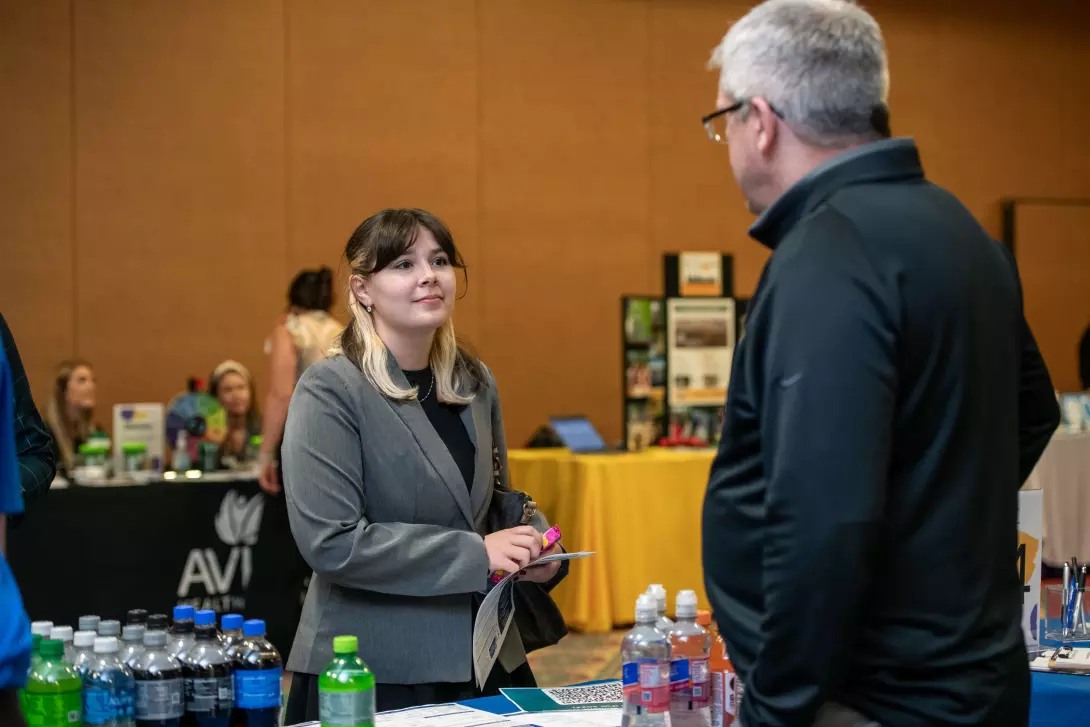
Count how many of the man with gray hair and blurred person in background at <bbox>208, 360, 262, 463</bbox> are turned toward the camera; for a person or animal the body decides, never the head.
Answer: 1

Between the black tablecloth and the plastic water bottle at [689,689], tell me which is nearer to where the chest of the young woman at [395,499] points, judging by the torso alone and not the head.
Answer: the plastic water bottle

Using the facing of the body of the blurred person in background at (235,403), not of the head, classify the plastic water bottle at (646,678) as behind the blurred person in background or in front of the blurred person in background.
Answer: in front

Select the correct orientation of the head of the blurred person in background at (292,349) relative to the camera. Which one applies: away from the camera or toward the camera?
away from the camera

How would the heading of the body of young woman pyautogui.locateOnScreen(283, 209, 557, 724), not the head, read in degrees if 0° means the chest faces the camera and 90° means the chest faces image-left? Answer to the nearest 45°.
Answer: approximately 315°

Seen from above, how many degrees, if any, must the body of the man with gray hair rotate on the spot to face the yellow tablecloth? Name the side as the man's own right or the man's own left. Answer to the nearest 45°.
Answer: approximately 45° to the man's own right

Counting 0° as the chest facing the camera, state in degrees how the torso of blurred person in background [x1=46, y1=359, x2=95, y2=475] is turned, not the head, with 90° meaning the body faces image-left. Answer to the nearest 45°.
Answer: approximately 315°

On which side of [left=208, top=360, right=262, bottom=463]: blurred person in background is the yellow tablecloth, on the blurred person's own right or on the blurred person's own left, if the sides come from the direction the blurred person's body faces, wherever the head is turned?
on the blurred person's own left

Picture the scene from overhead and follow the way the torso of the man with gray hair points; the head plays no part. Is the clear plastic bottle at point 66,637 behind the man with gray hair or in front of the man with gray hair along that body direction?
in front

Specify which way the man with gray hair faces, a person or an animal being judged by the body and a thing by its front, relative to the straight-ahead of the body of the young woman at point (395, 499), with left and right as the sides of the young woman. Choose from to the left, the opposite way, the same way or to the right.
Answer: the opposite way

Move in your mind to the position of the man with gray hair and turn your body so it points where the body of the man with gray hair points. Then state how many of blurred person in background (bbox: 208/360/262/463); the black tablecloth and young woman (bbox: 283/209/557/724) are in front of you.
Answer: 3

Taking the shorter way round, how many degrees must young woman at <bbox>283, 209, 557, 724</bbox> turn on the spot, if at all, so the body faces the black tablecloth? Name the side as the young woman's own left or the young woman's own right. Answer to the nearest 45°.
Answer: approximately 135° to the young woman's own left

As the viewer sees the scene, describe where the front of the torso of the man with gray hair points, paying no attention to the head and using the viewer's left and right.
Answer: facing away from the viewer and to the left of the viewer

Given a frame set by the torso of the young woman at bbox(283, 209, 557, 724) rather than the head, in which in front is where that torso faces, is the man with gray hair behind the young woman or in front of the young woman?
in front

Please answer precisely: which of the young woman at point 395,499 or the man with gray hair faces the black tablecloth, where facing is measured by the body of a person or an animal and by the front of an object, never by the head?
the man with gray hair
